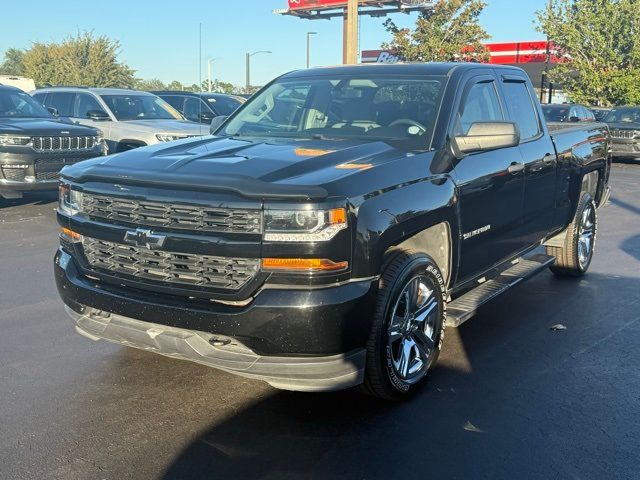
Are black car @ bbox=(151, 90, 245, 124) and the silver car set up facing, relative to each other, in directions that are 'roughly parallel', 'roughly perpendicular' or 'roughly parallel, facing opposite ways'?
roughly parallel

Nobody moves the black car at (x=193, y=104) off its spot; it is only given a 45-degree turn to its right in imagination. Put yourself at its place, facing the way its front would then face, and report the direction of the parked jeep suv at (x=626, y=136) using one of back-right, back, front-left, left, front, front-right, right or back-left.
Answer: left

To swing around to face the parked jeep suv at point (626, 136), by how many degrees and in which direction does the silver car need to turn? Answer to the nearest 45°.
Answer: approximately 45° to its left

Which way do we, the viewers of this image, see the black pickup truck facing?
facing the viewer and to the left of the viewer

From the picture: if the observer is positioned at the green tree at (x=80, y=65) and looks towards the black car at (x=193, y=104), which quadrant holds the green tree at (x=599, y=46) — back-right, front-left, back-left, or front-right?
front-left

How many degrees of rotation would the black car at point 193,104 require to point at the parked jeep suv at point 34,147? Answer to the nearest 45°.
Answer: approximately 45° to its right

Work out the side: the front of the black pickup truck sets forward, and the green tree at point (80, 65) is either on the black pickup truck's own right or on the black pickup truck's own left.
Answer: on the black pickup truck's own right

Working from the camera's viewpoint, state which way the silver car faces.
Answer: facing the viewer and to the right of the viewer

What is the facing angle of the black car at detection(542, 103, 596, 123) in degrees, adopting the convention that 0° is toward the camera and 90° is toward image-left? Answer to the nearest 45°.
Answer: approximately 315°

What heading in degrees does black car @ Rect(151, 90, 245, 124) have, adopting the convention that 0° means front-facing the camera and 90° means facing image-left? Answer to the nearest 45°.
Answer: approximately 315°

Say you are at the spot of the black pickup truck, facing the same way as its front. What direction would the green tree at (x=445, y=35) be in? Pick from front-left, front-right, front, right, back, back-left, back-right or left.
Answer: back-right

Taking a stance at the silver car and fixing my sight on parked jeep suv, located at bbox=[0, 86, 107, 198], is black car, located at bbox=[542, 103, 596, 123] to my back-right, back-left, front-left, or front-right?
back-left

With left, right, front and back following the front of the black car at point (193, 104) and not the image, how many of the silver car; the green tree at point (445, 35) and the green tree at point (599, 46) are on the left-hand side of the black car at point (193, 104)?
2

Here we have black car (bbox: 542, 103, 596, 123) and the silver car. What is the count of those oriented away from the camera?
0

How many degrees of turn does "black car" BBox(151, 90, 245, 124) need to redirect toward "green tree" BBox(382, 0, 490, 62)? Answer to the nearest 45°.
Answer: approximately 90° to its left
